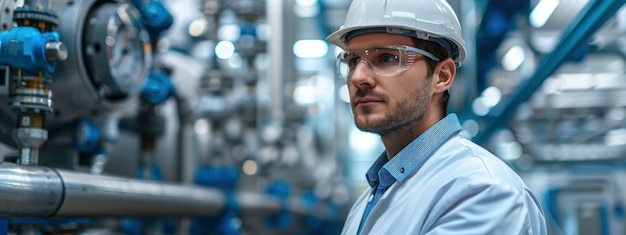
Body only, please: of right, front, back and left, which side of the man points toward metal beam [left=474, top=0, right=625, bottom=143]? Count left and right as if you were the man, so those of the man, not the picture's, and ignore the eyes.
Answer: back

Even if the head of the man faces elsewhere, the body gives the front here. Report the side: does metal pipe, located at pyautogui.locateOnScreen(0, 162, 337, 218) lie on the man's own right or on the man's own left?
on the man's own right

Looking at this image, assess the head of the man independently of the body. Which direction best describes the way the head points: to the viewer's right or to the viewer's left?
to the viewer's left

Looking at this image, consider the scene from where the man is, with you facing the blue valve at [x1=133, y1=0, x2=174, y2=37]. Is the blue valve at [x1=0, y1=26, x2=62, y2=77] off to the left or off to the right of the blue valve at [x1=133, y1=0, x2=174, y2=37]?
left

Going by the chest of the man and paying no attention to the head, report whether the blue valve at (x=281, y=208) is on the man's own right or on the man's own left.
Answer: on the man's own right

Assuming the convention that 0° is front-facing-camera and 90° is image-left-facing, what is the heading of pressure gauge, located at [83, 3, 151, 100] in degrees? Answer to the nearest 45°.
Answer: approximately 315°

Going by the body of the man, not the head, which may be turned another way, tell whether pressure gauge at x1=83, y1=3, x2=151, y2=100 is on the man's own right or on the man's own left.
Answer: on the man's own right

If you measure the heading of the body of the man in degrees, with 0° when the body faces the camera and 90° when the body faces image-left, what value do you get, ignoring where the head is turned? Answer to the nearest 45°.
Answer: approximately 45°
